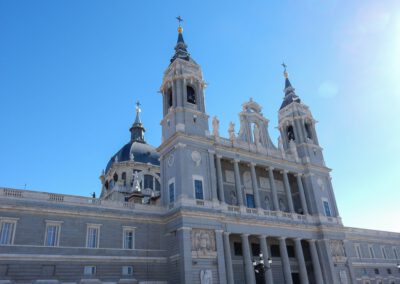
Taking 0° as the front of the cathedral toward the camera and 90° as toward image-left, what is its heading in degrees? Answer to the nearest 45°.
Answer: approximately 315°
